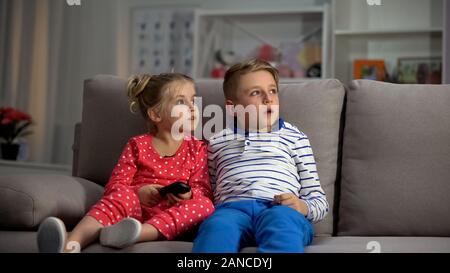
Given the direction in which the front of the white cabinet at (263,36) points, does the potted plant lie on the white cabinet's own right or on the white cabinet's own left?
on the white cabinet's own right

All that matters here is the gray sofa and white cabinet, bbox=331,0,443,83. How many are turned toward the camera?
2

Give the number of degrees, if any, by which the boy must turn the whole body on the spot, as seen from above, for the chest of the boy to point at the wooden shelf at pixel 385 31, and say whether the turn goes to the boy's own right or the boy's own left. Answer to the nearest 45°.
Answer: approximately 180°

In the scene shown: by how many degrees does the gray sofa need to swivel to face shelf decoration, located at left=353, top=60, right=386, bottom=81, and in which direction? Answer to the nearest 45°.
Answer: approximately 180°

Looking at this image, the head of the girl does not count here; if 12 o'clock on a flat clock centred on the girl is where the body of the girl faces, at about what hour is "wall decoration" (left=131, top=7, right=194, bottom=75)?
The wall decoration is roughly at 6 o'clock from the girl.

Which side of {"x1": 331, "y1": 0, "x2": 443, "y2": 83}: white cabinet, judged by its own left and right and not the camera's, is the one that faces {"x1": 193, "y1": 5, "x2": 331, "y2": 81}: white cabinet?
right

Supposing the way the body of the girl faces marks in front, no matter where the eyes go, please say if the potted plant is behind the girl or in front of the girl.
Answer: behind
